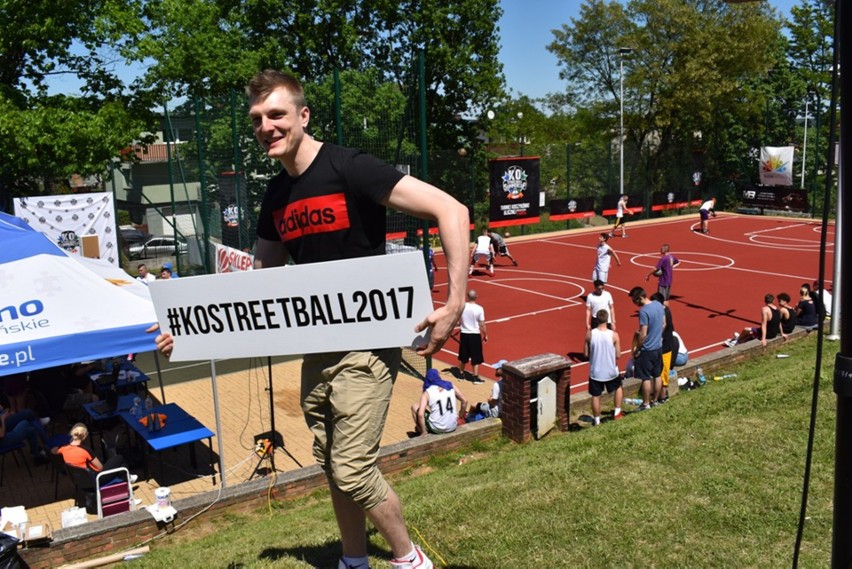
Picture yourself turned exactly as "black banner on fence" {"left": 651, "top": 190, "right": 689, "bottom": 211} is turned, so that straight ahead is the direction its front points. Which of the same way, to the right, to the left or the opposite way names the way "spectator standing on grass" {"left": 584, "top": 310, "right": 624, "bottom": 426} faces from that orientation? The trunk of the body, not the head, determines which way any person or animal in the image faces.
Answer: the opposite way

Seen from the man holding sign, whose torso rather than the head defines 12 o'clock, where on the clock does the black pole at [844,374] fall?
The black pole is roughly at 9 o'clock from the man holding sign.

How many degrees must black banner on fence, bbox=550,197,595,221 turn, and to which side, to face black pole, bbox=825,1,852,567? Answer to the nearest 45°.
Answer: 0° — it already faces it

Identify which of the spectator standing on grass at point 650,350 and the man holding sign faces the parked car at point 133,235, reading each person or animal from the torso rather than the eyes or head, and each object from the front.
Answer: the spectator standing on grass

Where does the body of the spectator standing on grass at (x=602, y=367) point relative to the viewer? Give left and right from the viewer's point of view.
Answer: facing away from the viewer

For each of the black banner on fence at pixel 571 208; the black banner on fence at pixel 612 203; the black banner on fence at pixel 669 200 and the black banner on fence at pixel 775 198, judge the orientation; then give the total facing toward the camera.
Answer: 4

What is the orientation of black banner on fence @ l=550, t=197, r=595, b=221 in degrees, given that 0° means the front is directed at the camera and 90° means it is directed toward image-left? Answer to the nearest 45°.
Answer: approximately 0°

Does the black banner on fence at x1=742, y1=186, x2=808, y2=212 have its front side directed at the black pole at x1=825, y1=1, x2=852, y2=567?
yes

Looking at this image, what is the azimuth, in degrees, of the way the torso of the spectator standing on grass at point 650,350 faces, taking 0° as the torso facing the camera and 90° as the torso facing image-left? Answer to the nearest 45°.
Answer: approximately 135°

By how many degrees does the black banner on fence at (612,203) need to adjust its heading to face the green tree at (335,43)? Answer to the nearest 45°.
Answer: approximately 45° to its right

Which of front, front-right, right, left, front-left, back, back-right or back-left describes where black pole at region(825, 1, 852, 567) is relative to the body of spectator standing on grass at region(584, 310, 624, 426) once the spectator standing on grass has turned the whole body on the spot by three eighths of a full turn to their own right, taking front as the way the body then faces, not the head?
front-right

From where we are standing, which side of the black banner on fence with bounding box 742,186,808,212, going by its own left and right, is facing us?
front

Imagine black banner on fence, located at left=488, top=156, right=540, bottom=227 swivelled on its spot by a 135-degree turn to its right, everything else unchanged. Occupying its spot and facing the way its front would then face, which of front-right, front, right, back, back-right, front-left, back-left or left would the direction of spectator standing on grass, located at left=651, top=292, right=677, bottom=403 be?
back-left

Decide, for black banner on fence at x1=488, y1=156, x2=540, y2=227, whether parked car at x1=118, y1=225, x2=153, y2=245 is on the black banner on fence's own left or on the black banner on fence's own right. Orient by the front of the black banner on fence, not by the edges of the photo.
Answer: on the black banner on fence's own right

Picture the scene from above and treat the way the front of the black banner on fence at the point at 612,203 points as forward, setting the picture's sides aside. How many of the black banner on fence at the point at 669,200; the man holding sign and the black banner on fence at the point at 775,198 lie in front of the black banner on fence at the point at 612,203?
1

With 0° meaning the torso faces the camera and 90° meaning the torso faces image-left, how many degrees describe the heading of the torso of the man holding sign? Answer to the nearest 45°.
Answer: approximately 45°

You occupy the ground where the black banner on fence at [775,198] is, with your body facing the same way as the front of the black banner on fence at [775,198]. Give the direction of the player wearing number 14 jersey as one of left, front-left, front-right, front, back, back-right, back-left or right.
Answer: front

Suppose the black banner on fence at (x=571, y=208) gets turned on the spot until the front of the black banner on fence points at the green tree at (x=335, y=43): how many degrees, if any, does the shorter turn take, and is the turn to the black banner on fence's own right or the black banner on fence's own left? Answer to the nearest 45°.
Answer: approximately 90° to the black banner on fence's own right

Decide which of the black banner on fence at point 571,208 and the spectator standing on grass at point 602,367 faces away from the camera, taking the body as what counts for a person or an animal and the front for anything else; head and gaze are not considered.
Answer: the spectator standing on grass
